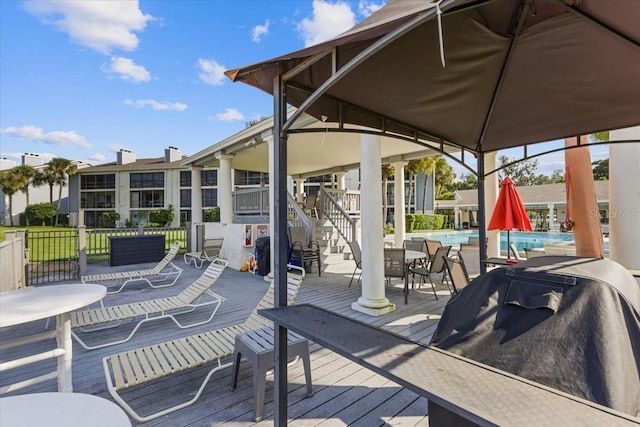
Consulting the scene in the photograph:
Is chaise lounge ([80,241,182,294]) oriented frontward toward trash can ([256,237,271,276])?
no

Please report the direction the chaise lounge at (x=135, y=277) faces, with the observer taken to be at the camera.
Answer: facing to the left of the viewer

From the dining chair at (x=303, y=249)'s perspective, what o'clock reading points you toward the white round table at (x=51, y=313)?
The white round table is roughly at 2 o'clock from the dining chair.

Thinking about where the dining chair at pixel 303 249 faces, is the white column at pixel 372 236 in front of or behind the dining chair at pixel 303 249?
in front

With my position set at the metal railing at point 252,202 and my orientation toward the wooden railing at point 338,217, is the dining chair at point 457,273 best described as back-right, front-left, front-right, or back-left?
front-right

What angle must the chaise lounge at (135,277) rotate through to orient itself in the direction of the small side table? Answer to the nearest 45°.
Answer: approximately 90° to its left

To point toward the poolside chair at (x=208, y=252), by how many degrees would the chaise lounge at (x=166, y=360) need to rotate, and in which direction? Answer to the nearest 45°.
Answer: approximately 135° to its right

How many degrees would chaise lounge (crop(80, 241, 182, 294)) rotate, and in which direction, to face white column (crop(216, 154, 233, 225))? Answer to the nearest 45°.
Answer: approximately 135° to its right

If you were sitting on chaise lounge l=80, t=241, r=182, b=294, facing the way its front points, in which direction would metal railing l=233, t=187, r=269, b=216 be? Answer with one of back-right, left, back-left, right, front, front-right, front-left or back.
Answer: back-right

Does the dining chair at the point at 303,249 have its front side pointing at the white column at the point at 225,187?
no

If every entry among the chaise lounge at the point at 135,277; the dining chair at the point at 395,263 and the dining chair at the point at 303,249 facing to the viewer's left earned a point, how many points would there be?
1

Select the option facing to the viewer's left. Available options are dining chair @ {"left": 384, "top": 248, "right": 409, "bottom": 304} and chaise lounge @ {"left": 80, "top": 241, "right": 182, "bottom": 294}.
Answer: the chaise lounge
